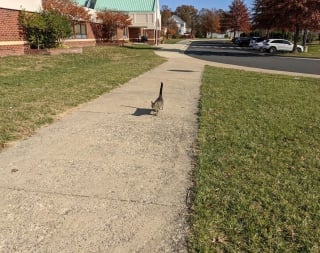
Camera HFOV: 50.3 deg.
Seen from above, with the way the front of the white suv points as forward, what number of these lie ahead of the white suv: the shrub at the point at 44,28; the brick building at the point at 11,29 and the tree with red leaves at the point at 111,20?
0

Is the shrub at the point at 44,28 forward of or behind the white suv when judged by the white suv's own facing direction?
behind

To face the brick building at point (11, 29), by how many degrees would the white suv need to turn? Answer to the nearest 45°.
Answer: approximately 180°

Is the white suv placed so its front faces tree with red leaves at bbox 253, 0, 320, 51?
no

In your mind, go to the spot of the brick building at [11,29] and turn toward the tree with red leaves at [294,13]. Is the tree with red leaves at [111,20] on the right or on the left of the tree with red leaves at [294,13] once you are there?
left

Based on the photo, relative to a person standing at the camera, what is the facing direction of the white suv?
facing away from the viewer and to the right of the viewer

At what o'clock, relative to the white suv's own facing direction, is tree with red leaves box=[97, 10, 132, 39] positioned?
The tree with red leaves is roughly at 7 o'clock from the white suv.

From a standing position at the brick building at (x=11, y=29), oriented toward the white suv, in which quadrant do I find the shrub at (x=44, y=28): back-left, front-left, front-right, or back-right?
front-left
